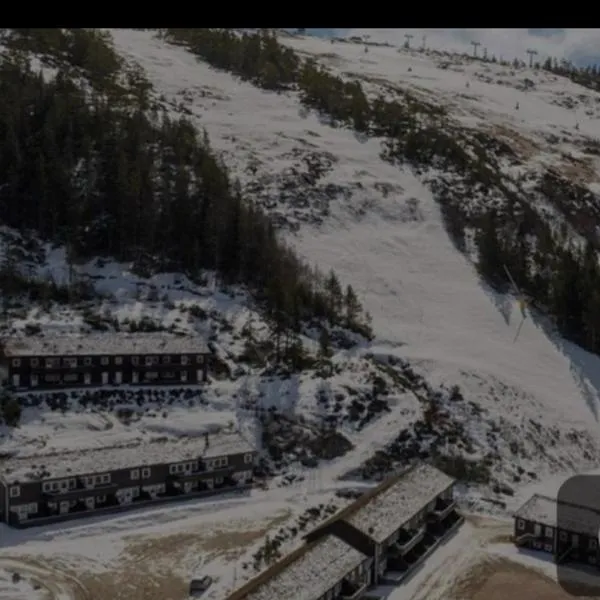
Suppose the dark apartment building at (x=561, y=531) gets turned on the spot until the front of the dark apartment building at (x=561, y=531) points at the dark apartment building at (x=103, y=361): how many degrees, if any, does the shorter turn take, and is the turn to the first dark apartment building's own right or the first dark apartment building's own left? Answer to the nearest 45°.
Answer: approximately 45° to the first dark apartment building's own right

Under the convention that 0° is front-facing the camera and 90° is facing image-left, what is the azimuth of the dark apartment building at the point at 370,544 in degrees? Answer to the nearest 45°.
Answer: approximately 315°

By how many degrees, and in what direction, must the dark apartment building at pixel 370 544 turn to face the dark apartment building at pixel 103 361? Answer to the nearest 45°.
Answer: approximately 180°

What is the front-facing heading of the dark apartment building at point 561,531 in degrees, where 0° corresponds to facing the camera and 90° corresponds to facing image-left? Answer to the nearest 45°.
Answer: approximately 45°

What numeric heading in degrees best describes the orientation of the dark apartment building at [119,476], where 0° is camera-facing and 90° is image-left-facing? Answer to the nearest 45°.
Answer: approximately 315°

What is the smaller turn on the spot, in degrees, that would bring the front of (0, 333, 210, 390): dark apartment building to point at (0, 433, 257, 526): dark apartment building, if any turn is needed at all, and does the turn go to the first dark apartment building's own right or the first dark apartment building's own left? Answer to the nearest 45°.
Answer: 0° — it already faces it

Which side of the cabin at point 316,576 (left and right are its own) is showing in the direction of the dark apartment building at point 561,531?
left
